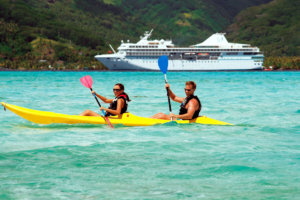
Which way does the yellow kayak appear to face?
to the viewer's left
